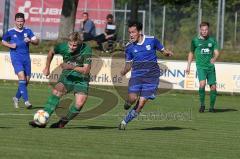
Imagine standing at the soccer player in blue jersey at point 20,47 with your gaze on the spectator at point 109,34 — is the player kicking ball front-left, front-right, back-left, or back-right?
back-right

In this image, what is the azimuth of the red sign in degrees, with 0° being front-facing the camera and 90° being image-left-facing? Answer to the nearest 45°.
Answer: approximately 0°

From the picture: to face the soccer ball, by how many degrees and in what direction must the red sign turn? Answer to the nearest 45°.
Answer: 0° — it already faces it

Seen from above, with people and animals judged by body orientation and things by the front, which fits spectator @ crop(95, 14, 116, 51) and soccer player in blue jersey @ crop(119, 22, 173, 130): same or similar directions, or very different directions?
same or similar directions

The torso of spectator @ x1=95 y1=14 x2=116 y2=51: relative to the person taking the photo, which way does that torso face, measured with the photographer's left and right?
facing the viewer and to the left of the viewer

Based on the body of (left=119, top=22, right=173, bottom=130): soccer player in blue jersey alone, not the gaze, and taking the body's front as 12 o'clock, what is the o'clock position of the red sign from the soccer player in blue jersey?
The red sign is roughly at 4 o'clock from the soccer player in blue jersey.

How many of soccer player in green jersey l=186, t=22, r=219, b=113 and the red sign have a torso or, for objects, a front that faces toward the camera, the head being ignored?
2

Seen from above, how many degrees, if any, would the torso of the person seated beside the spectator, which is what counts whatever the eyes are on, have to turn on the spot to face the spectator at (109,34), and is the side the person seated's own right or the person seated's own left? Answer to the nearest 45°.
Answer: approximately 90° to the person seated's own left

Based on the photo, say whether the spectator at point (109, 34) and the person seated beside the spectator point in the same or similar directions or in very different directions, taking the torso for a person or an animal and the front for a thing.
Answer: same or similar directions

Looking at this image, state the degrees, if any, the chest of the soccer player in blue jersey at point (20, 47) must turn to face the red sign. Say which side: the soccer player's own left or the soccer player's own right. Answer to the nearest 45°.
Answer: approximately 180°

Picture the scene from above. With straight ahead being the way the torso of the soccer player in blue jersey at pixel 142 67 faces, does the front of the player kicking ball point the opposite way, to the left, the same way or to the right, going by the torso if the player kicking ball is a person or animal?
the same way

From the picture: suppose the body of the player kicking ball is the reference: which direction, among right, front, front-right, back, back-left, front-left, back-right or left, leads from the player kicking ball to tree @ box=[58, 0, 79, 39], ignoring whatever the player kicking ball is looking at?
back-right

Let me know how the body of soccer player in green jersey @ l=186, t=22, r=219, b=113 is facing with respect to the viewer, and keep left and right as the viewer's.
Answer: facing the viewer

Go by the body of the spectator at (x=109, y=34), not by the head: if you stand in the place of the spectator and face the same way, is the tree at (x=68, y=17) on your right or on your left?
on your right
